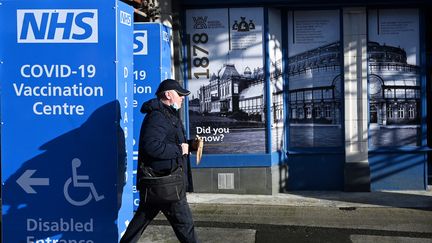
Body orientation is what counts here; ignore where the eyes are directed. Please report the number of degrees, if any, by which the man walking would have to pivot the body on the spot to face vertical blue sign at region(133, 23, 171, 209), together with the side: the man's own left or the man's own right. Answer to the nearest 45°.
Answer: approximately 90° to the man's own left

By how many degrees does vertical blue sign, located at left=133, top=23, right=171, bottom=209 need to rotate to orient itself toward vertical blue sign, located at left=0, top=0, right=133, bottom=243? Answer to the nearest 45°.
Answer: approximately 45° to its right

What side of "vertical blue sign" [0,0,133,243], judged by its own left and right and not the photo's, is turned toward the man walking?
left

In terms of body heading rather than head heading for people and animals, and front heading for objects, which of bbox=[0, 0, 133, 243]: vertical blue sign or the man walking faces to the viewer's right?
the man walking

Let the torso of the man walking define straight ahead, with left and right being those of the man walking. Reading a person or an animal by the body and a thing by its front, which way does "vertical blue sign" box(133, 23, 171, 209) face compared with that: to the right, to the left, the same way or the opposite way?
to the right

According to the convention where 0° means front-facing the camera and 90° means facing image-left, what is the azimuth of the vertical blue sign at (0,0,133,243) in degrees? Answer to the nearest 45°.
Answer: approximately 0°

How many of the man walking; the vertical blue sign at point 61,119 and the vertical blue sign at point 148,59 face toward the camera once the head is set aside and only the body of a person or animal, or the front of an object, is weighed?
2

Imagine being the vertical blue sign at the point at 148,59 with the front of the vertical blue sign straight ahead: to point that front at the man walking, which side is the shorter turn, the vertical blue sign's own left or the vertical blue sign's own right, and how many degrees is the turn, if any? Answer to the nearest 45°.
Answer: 0° — it already faces them
